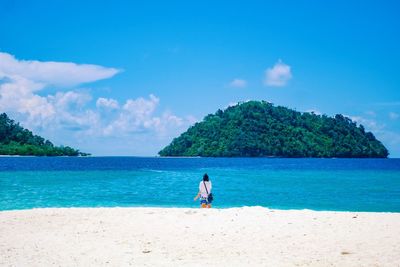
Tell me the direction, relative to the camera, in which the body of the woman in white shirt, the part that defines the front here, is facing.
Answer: away from the camera
